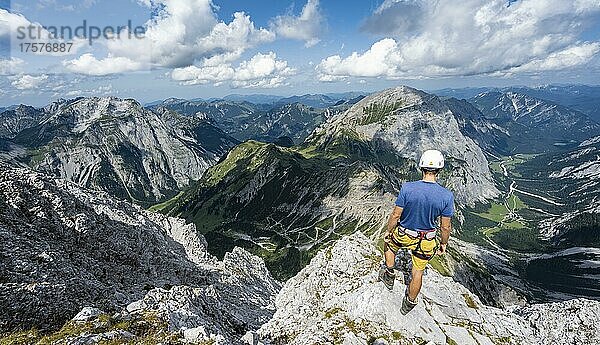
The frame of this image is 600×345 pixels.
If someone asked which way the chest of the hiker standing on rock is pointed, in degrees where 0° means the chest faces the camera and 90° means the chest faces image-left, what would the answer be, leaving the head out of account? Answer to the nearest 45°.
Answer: approximately 180°

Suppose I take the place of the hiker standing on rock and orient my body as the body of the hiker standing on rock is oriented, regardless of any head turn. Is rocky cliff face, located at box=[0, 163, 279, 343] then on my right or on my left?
on my left
